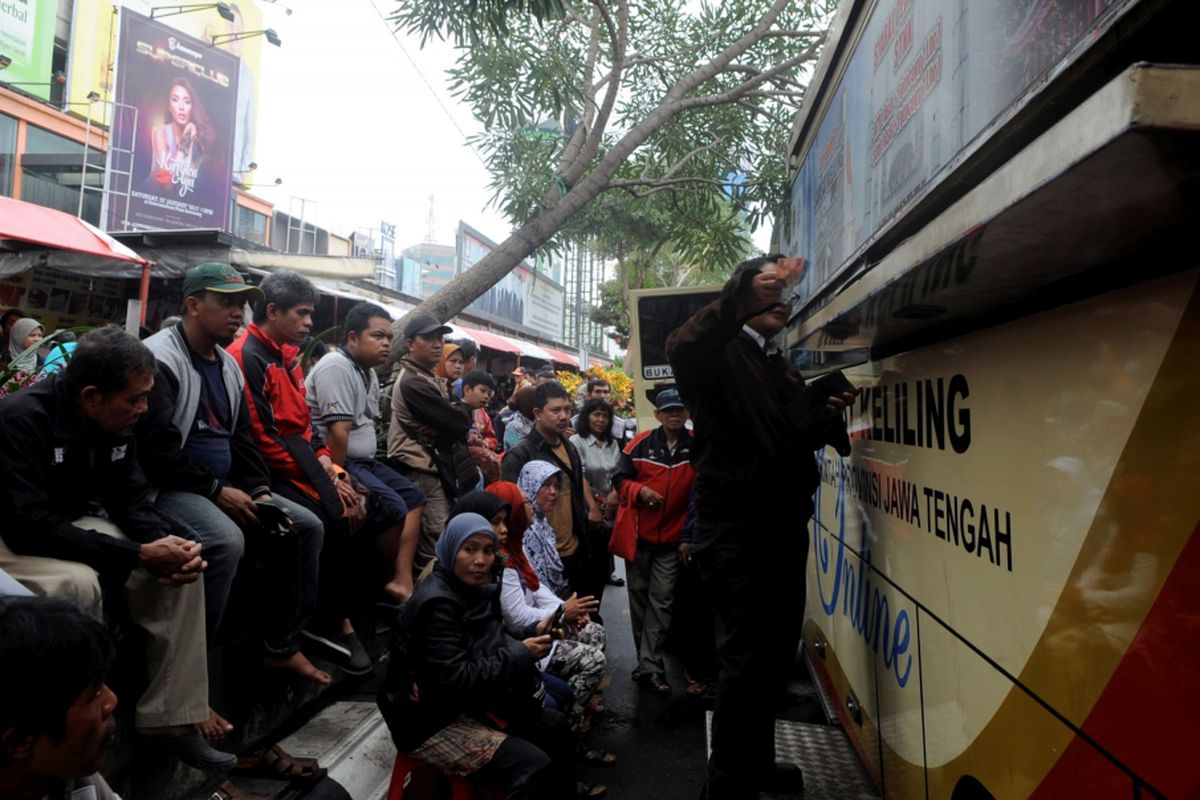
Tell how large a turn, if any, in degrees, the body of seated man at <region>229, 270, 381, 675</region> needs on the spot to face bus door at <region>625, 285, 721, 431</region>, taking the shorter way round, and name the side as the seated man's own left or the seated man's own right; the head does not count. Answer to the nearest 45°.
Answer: approximately 90° to the seated man's own left

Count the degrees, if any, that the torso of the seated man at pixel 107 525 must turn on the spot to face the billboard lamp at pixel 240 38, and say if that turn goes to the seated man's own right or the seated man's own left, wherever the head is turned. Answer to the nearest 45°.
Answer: approximately 135° to the seated man's own left

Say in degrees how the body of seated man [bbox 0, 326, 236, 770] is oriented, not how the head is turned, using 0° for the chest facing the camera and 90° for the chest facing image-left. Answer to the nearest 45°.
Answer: approximately 315°

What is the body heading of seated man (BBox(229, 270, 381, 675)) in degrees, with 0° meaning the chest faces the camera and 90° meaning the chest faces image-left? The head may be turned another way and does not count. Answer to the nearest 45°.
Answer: approximately 315°

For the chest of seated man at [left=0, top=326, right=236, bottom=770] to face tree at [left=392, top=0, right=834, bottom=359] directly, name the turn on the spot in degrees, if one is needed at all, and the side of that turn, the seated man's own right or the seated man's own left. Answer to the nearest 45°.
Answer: approximately 90° to the seated man's own left

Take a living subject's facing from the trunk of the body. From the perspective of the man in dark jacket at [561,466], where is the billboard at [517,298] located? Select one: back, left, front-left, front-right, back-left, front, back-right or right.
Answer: back-left

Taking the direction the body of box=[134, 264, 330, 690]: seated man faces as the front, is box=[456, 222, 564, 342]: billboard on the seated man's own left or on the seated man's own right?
on the seated man's own left
